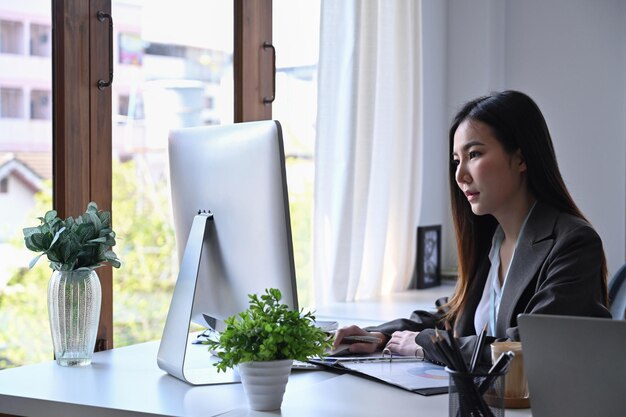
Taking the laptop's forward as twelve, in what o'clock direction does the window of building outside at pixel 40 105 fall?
The window of building outside is roughly at 10 o'clock from the laptop.

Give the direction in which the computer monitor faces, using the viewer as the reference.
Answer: facing away from the viewer and to the right of the viewer

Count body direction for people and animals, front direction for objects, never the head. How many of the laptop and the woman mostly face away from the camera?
1

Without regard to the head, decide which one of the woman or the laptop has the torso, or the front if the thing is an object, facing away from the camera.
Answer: the laptop

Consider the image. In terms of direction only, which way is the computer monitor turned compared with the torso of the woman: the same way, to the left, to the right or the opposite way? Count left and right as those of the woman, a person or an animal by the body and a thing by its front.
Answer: the opposite way

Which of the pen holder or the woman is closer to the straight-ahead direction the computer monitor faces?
the woman

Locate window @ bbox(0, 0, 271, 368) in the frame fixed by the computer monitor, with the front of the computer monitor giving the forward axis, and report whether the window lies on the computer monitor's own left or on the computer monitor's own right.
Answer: on the computer monitor's own left

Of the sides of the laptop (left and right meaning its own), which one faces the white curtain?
front

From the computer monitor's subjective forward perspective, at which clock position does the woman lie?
The woman is roughly at 1 o'clock from the computer monitor.

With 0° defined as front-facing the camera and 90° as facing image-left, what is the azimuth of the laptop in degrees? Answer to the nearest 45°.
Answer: approximately 180°

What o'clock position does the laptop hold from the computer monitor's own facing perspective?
The laptop is roughly at 3 o'clock from the computer monitor.
